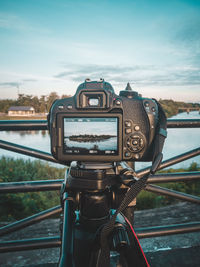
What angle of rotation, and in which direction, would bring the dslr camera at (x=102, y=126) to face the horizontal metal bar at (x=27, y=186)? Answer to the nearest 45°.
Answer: approximately 45° to its left

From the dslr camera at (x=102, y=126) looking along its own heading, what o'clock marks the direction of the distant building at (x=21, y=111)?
The distant building is roughly at 11 o'clock from the dslr camera.

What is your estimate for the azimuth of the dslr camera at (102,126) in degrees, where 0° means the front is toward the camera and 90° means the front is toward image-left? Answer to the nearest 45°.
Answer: approximately 180°
